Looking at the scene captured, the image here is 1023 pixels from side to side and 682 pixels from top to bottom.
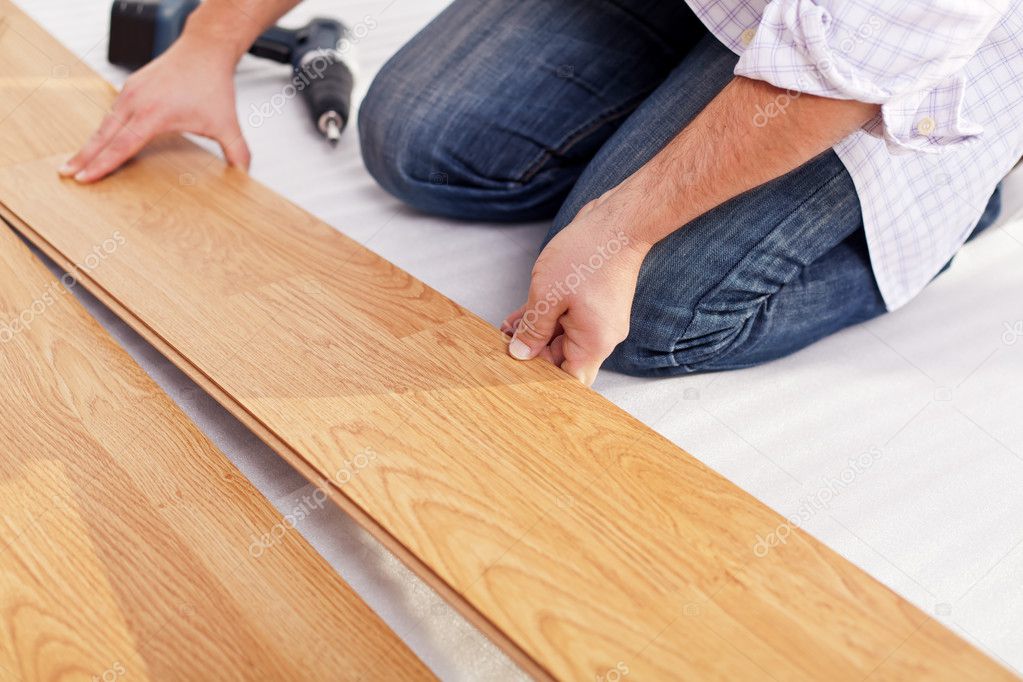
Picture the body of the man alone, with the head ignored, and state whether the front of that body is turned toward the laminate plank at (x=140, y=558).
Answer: yes

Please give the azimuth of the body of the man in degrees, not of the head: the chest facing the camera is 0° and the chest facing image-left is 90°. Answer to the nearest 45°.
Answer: approximately 45°
